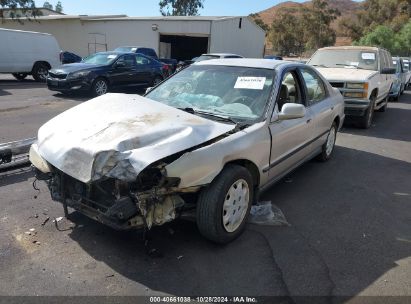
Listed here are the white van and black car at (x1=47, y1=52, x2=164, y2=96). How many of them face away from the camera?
0

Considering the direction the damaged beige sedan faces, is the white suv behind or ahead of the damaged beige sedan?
behind

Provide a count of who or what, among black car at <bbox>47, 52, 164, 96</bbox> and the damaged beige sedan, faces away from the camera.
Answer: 0

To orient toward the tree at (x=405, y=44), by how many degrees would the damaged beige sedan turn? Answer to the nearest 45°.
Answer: approximately 180°

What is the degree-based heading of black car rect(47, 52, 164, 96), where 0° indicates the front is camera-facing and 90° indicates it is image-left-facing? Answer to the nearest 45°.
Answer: approximately 45°

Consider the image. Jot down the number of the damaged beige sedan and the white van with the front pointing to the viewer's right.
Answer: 0

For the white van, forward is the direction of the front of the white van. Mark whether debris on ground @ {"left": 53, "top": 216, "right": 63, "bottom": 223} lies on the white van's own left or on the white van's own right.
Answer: on the white van's own left

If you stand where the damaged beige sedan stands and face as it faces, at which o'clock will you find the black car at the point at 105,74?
The black car is roughly at 4 o'clock from the damaged beige sedan.

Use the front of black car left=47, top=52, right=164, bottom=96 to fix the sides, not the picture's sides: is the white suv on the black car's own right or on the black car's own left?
on the black car's own left
